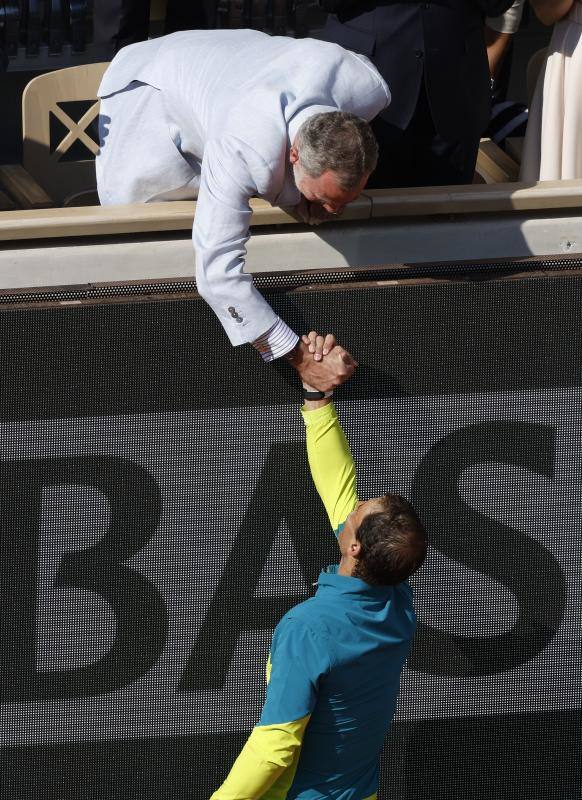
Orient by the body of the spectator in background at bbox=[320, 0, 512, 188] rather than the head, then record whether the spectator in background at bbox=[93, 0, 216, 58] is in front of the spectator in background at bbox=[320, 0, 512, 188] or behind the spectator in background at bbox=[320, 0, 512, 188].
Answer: behind

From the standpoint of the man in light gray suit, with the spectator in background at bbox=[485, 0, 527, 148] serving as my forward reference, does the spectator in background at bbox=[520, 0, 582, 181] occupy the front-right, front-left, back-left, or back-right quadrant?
front-right

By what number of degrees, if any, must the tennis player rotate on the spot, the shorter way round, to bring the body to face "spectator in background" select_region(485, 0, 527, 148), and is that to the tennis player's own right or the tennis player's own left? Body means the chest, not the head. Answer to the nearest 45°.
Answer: approximately 45° to the tennis player's own right

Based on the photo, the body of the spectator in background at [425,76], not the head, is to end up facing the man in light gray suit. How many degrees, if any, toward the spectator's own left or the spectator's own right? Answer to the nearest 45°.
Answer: approximately 45° to the spectator's own right

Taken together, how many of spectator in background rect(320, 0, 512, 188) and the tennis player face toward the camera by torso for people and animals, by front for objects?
1

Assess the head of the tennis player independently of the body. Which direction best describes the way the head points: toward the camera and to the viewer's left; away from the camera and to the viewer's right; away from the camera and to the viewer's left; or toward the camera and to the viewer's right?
away from the camera and to the viewer's left

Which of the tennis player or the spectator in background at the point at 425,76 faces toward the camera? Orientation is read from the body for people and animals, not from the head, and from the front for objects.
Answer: the spectator in background

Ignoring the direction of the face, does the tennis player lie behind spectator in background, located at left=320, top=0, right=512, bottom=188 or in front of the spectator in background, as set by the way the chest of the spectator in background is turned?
in front

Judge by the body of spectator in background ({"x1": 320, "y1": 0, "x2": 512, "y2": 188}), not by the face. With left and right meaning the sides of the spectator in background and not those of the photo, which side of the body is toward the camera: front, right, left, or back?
front

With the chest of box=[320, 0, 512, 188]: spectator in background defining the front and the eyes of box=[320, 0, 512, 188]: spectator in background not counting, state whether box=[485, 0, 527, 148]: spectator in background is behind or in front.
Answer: behind

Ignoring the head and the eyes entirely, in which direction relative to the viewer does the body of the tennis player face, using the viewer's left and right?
facing away from the viewer and to the left of the viewer
